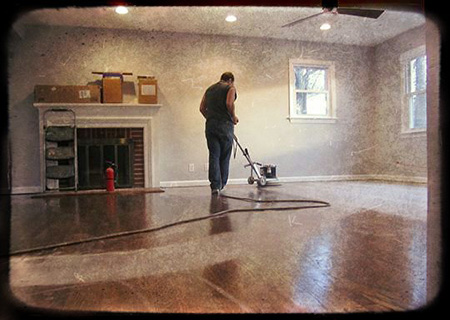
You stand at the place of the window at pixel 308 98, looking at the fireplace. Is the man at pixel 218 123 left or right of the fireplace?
left

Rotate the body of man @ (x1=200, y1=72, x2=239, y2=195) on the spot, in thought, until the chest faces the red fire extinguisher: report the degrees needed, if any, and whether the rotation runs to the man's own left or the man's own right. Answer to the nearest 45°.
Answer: approximately 135° to the man's own left

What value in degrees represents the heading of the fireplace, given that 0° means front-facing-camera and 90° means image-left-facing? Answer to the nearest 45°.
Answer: approximately 0°

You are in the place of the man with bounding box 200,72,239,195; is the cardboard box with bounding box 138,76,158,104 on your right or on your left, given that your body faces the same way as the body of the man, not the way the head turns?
on your left

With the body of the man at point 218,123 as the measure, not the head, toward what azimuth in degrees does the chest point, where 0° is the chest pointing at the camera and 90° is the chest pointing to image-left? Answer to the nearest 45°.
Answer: approximately 225°

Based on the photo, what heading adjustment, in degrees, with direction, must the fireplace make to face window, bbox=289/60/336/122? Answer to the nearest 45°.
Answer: approximately 90° to its left

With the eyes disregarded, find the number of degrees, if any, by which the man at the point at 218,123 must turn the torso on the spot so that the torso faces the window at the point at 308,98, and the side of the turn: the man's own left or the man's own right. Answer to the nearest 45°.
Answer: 0° — they already face it

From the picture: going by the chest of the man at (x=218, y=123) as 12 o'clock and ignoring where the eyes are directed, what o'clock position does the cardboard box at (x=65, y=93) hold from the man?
The cardboard box is roughly at 8 o'clock from the man.

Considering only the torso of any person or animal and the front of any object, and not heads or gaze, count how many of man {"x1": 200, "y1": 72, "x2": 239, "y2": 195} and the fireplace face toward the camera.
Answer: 1
